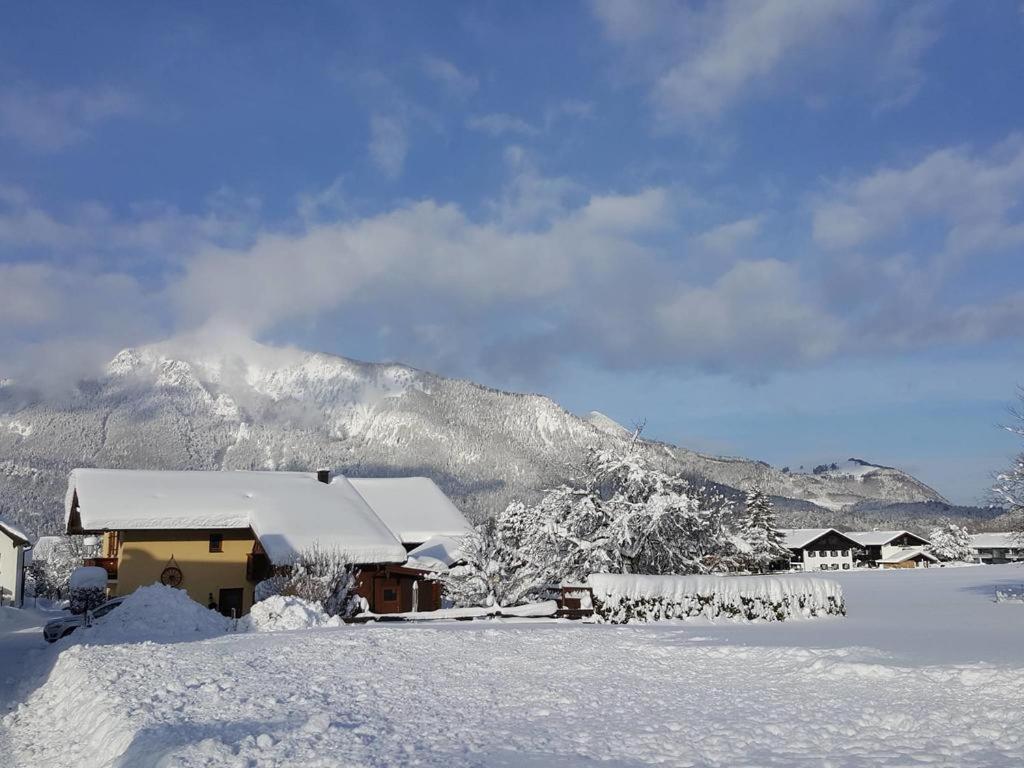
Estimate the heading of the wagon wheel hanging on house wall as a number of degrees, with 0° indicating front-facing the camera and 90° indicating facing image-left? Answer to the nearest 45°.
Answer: approximately 0°

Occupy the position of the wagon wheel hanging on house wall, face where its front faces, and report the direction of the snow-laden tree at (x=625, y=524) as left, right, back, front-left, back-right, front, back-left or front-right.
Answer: front-left

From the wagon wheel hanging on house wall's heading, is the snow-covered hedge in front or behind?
in front

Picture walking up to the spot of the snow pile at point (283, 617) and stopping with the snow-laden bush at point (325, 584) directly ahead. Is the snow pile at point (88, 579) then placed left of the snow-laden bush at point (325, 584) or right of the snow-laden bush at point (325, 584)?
left

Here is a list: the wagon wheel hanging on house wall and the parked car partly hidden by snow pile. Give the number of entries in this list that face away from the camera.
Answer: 0

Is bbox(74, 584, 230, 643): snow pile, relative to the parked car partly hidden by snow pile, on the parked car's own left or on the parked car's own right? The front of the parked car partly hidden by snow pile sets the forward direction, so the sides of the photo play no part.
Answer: on the parked car's own left

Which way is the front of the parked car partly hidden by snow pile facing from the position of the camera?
facing the viewer and to the left of the viewer

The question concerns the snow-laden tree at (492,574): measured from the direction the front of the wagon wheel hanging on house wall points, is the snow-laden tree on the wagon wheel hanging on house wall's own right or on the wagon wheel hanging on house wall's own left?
on the wagon wheel hanging on house wall's own left

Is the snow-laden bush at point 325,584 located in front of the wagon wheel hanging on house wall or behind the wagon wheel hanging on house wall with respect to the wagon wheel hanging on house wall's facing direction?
in front

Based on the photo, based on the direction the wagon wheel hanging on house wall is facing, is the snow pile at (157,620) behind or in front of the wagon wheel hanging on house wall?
in front
